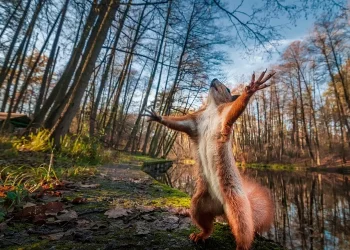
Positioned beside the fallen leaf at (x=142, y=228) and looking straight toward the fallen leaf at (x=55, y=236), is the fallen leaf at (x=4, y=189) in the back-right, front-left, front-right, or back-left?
front-right

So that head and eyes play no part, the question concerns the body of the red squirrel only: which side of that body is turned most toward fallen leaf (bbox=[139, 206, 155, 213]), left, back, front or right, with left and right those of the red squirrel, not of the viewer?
right

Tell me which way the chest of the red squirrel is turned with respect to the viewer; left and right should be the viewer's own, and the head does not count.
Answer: facing the viewer and to the left of the viewer

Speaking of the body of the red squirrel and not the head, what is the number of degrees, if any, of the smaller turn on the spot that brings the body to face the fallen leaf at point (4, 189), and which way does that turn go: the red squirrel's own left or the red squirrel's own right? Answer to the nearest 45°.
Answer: approximately 45° to the red squirrel's own right

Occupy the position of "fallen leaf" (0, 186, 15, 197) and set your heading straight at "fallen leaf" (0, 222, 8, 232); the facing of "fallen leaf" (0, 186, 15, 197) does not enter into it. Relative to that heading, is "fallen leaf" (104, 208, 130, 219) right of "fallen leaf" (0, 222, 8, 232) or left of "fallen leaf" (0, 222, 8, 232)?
left

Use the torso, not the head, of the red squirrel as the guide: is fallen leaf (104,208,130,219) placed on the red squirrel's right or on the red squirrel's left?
on the red squirrel's right

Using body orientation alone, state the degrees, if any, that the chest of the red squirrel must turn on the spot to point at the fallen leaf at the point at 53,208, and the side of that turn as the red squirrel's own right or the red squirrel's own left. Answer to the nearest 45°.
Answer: approximately 45° to the red squirrel's own right

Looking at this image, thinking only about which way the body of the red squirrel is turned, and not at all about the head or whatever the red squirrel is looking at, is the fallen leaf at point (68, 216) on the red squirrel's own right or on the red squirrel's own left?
on the red squirrel's own right

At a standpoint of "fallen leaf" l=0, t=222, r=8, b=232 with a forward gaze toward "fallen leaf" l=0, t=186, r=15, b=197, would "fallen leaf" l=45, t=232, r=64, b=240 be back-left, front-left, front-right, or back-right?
back-right

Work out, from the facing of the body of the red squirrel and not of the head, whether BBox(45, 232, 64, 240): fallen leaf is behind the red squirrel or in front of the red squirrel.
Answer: in front

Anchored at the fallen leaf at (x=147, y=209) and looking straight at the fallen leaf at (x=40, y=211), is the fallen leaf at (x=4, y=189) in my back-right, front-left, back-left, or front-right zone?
front-right
